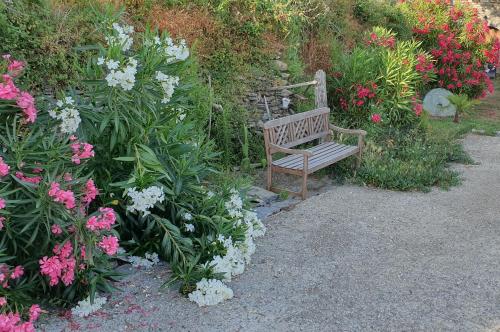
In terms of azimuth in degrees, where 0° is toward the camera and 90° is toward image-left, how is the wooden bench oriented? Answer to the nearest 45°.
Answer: approximately 315°

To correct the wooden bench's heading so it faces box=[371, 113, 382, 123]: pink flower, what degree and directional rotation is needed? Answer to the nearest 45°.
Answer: approximately 90° to its left

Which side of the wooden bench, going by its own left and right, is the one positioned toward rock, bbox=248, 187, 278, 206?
right

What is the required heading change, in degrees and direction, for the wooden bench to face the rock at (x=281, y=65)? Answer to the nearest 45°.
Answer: approximately 135° to its left

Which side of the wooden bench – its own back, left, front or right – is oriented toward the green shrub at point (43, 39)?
right

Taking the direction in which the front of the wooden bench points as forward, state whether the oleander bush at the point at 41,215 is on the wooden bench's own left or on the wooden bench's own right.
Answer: on the wooden bench's own right

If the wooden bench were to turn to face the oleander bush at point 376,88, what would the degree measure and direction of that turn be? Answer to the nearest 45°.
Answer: approximately 90° to its left

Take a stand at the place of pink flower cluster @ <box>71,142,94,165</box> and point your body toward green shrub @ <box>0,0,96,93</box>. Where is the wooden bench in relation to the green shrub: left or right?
right

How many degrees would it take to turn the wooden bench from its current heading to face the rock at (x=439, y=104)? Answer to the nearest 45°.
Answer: approximately 90° to its left

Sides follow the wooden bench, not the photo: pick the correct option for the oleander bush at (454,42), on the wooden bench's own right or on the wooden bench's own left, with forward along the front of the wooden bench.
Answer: on the wooden bench's own left

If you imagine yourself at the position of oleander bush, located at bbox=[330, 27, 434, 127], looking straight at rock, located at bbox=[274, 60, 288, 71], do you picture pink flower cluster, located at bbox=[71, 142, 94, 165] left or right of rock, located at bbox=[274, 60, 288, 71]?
left
